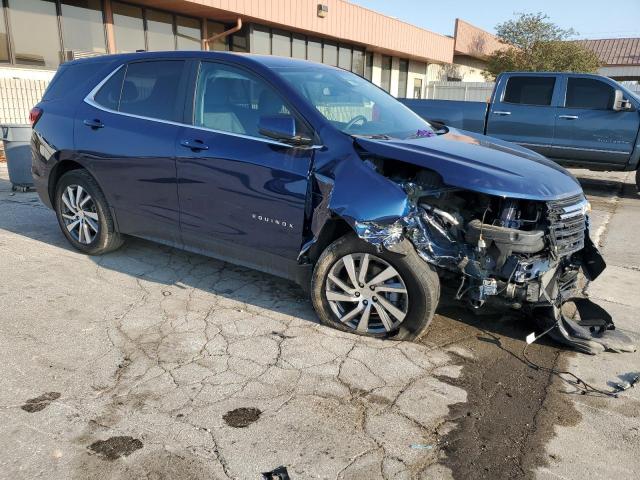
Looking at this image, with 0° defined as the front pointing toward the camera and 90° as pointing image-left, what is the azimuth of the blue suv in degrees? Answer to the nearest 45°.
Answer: approximately 315°

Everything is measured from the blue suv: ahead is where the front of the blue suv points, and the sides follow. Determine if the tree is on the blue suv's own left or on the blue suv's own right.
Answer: on the blue suv's own left

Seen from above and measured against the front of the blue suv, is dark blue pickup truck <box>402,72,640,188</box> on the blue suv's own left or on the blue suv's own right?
on the blue suv's own left
